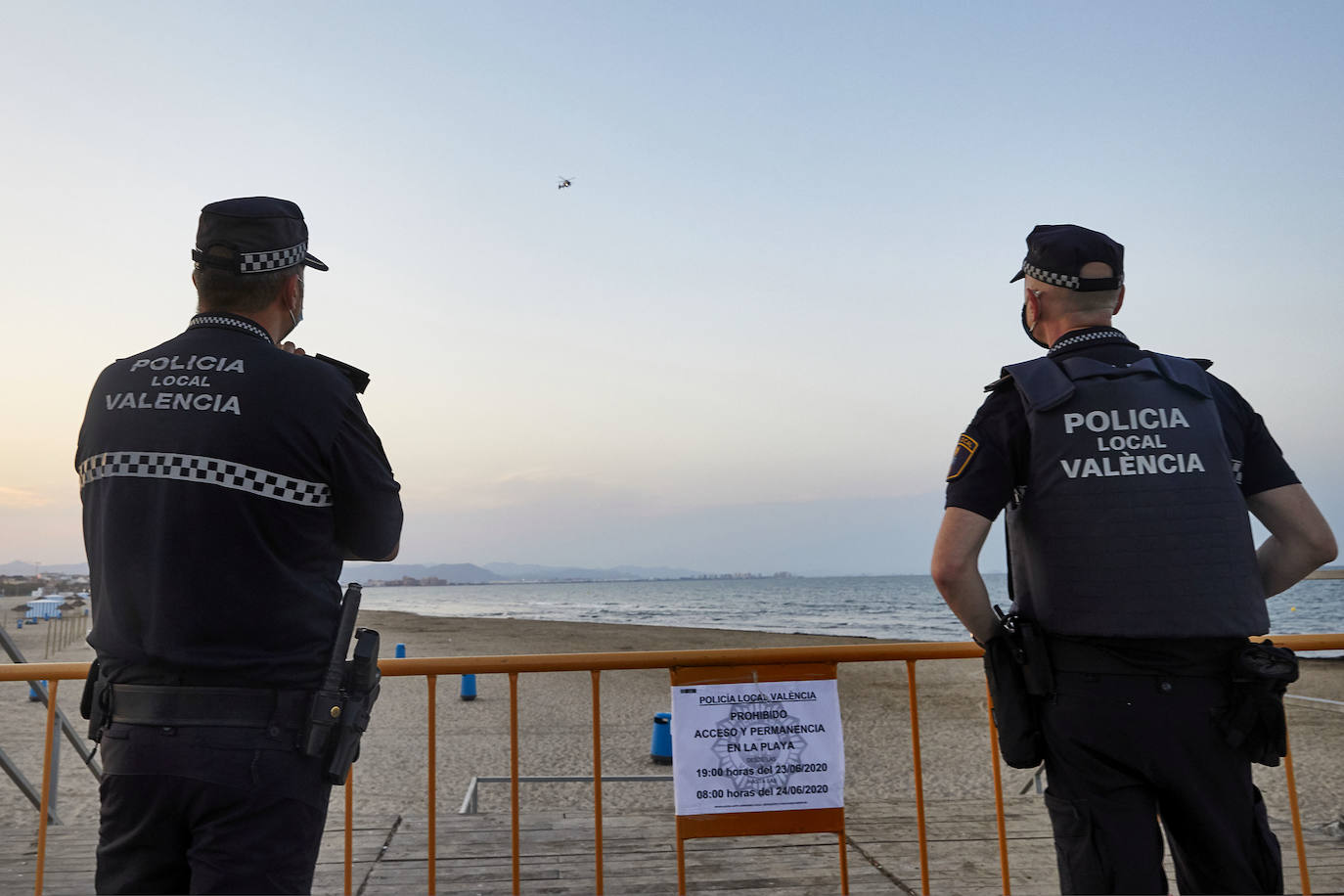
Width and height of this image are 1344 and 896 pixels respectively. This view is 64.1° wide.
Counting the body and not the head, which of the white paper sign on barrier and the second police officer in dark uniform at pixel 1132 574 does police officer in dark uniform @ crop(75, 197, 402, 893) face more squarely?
the white paper sign on barrier

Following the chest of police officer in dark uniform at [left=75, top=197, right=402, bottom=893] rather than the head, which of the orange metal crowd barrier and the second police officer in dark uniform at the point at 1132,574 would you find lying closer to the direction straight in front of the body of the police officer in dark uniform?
the orange metal crowd barrier

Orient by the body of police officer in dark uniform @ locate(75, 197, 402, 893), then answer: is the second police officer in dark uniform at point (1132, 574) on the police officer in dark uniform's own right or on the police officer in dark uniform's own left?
on the police officer in dark uniform's own right

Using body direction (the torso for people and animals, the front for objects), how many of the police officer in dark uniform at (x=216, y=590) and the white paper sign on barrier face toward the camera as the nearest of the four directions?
1

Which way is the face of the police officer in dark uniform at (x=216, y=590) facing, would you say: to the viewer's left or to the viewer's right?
to the viewer's right

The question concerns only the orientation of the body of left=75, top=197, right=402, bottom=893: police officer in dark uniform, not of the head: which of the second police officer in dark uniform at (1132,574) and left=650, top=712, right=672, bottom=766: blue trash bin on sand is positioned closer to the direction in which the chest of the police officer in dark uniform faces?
the blue trash bin on sand

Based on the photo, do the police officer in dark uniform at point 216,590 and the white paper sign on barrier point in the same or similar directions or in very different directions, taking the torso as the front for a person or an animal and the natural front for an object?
very different directions

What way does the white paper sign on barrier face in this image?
toward the camera

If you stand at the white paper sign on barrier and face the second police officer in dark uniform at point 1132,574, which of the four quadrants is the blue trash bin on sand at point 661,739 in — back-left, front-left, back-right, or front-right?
back-left

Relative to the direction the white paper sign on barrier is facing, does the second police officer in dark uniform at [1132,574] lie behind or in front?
in front

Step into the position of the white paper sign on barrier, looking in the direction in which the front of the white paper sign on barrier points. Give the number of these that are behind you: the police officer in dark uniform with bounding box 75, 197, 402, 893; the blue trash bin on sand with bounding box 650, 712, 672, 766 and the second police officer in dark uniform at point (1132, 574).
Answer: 1

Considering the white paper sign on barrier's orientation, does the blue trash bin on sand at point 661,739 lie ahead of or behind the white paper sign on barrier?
behind

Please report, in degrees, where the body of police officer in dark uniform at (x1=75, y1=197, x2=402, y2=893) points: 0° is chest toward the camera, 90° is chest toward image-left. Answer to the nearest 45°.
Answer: approximately 225°

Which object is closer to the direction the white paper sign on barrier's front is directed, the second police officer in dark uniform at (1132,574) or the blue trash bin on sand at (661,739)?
the second police officer in dark uniform

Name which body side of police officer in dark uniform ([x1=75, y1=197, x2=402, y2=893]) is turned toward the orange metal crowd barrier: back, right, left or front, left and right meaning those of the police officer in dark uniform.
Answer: front

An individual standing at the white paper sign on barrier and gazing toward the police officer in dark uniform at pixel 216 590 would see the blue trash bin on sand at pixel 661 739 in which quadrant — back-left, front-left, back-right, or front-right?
back-right

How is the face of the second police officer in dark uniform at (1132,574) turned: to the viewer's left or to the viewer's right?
to the viewer's left

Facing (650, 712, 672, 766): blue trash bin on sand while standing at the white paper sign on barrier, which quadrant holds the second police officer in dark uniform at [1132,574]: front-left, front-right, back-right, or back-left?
back-right
